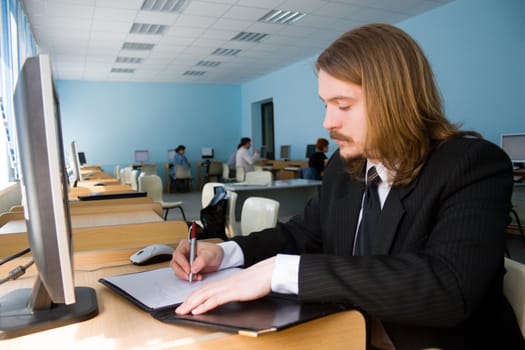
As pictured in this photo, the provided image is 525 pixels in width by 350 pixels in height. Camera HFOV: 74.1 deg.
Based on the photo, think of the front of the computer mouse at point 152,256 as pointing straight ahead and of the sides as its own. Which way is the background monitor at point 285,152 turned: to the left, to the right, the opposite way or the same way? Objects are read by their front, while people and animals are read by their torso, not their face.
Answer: to the left

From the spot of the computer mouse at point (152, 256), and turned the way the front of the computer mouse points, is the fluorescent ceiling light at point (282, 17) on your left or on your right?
on your right

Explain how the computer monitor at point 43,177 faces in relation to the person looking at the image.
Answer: facing to the right of the viewer

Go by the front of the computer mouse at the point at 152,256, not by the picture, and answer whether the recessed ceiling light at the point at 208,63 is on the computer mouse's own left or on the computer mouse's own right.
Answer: on the computer mouse's own right
